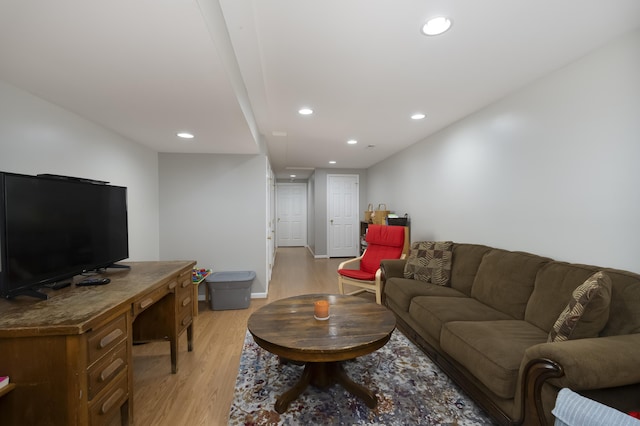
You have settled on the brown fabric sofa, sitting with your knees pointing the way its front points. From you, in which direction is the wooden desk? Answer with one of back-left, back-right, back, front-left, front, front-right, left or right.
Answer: front

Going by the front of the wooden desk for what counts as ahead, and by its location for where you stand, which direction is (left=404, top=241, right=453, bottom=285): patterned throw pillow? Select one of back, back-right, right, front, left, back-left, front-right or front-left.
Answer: front-left

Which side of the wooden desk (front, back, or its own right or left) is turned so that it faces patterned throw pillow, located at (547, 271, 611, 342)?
front

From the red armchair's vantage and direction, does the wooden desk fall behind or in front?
in front

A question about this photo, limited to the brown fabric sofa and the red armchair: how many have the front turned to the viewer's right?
0

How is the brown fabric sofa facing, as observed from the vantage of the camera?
facing the viewer and to the left of the viewer

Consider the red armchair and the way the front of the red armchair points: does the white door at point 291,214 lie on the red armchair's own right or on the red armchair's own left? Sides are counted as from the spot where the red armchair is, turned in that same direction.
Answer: on the red armchair's own right

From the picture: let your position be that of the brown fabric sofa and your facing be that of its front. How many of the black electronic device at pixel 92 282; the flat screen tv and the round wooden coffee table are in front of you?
3

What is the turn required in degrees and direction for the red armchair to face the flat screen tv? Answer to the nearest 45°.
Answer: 0° — it already faces it

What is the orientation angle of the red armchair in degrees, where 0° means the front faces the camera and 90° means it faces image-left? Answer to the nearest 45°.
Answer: approximately 45°

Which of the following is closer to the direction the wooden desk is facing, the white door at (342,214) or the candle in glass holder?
the candle in glass holder

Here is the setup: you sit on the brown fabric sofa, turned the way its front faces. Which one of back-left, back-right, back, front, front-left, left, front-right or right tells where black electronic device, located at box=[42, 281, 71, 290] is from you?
front

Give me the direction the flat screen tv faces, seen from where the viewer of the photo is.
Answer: facing the viewer and to the right of the viewer

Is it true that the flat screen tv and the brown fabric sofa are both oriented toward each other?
yes

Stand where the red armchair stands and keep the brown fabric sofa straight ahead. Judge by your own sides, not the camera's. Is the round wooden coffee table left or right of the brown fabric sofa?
right

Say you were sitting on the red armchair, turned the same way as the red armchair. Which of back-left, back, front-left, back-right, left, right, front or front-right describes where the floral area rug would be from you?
front-left

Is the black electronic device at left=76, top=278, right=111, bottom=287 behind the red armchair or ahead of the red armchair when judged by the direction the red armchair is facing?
ahead

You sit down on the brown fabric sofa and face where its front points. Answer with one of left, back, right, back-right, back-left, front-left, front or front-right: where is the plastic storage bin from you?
front-right
